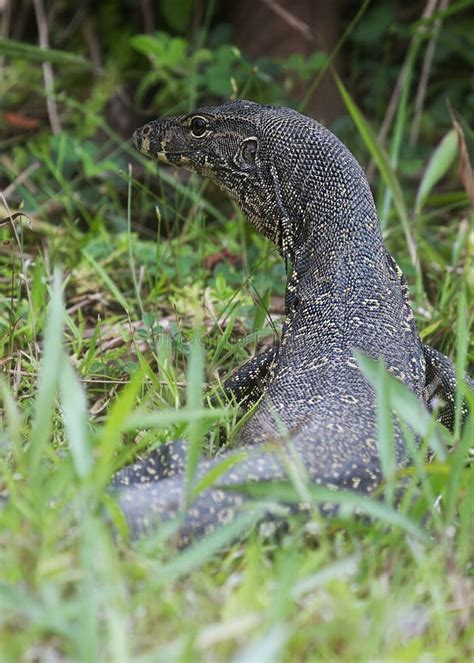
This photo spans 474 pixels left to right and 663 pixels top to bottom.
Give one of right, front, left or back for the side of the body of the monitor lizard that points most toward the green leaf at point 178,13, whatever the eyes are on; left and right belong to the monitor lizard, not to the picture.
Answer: front

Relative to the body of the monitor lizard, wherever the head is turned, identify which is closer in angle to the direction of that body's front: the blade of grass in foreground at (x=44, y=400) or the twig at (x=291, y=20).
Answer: the twig

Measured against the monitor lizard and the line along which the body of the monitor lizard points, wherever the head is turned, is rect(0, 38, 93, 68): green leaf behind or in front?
in front

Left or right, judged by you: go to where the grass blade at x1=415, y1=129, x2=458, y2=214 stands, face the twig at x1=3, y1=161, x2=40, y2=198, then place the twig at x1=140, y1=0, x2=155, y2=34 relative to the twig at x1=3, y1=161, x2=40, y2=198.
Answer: right

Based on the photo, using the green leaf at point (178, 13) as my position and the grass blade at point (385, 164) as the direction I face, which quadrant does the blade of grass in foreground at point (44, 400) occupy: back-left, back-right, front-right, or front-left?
front-right

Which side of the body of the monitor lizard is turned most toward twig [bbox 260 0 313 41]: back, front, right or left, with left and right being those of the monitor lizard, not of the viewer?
front

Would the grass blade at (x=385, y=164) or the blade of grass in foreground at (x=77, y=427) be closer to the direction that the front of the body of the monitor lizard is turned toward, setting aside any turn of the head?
the grass blade

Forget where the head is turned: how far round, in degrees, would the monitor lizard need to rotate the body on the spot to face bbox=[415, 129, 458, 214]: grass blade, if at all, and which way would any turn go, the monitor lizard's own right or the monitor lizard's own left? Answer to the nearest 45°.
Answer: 0° — it already faces it

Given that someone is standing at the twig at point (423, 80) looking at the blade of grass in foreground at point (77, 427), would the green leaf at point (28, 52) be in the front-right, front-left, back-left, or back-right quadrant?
front-right

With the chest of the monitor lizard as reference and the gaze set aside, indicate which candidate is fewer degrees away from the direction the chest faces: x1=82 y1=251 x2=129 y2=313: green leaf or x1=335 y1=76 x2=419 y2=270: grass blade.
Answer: the grass blade

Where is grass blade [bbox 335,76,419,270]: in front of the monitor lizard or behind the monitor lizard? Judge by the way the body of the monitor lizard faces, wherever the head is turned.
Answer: in front

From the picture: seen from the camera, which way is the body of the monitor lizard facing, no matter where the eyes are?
away from the camera

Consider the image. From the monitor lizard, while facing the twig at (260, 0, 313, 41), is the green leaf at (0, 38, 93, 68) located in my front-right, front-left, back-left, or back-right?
front-left

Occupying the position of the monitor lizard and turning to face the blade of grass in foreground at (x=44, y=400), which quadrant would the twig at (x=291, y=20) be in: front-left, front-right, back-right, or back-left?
back-right

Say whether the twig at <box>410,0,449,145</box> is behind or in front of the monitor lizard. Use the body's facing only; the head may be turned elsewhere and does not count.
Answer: in front
